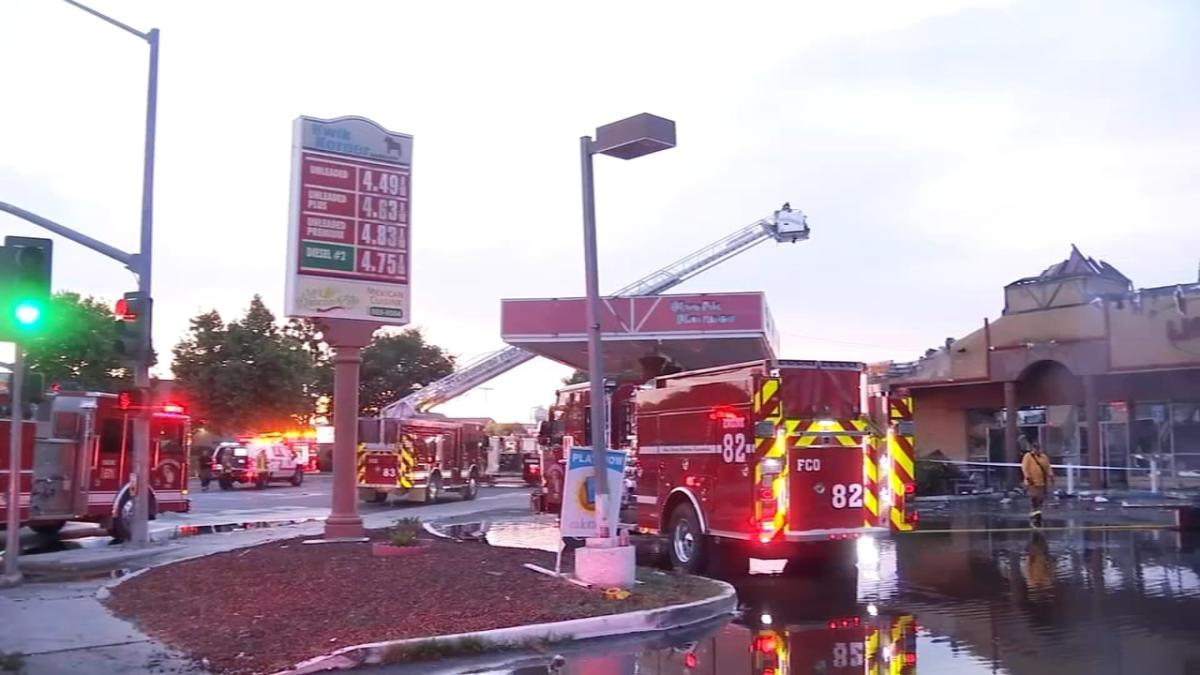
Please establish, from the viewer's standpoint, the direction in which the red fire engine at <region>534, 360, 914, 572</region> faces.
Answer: facing away from the viewer and to the left of the viewer

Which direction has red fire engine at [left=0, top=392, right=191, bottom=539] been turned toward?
to the viewer's right

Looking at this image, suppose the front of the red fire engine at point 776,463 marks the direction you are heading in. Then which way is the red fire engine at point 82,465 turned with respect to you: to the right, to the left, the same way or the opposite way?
to the right

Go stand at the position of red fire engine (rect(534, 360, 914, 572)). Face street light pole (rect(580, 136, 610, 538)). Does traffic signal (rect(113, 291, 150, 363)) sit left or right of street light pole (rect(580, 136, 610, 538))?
right

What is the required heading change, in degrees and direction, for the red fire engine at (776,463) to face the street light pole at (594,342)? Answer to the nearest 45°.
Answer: approximately 90° to its left

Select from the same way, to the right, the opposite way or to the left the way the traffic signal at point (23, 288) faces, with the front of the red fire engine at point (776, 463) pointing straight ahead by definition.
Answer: the opposite way

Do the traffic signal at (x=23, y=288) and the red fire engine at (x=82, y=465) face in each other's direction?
no

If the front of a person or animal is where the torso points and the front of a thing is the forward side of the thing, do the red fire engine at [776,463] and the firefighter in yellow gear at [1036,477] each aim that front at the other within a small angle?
no

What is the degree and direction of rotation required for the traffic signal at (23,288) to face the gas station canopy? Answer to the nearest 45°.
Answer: approximately 135° to its left

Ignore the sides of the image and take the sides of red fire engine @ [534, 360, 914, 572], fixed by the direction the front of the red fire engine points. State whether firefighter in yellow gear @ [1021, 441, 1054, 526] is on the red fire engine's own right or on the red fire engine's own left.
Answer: on the red fire engine's own right

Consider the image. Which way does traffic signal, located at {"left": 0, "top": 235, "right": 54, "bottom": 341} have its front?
toward the camera

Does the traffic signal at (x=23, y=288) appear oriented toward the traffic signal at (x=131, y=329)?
no
